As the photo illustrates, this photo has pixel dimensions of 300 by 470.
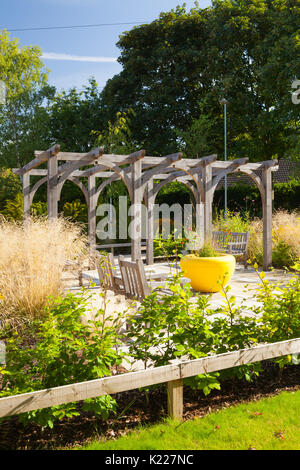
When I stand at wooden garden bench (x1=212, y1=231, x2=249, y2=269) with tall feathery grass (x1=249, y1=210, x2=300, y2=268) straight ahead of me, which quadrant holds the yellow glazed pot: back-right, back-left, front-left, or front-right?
back-right

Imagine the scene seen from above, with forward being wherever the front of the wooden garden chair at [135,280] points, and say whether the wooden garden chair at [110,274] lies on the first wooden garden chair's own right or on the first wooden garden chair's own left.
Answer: on the first wooden garden chair's own left

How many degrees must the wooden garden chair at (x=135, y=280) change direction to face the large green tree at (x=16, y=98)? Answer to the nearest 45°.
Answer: approximately 45° to its left

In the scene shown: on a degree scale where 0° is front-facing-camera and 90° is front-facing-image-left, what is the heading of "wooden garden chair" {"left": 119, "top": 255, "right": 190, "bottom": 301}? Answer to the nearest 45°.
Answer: approximately 225°

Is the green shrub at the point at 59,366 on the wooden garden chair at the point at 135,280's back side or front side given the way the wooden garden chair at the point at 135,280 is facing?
on the back side

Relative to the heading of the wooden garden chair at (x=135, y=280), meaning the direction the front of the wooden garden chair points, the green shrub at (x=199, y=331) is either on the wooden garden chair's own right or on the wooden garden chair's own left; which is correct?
on the wooden garden chair's own right
